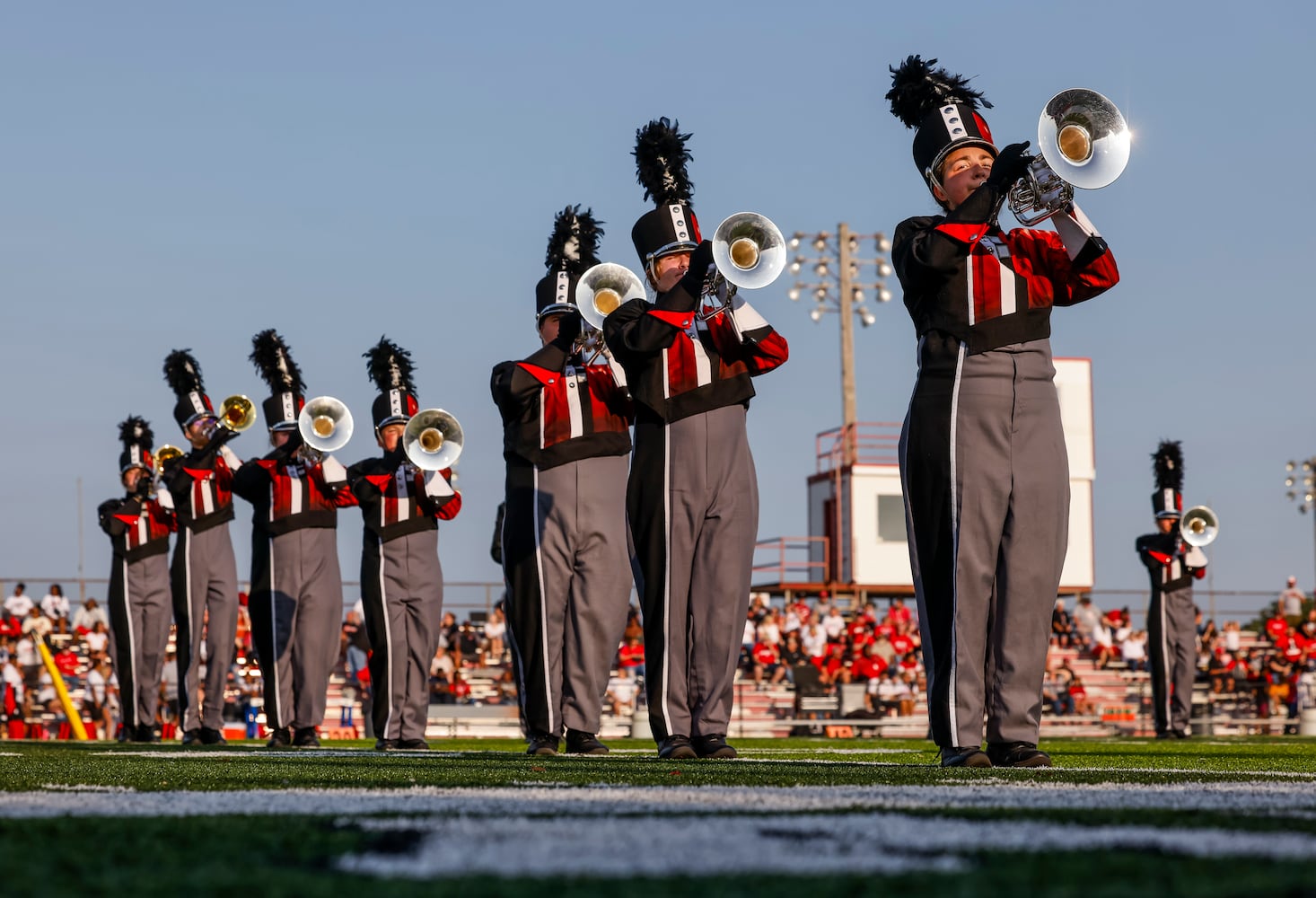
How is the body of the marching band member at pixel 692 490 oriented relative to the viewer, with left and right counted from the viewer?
facing the viewer and to the right of the viewer

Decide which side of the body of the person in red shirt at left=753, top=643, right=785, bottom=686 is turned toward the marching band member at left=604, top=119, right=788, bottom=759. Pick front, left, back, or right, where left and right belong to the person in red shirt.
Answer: front

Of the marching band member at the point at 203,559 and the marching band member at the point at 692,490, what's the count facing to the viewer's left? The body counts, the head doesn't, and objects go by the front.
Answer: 0

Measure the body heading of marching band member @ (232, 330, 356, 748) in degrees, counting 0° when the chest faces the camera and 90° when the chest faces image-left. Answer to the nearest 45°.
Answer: approximately 315°

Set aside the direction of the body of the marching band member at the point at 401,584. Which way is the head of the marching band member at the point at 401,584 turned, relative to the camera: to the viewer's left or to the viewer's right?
to the viewer's right

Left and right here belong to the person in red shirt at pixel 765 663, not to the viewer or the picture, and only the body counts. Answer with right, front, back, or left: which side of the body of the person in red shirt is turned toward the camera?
front

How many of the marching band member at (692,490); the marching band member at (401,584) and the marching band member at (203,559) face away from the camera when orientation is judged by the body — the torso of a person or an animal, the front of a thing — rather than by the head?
0

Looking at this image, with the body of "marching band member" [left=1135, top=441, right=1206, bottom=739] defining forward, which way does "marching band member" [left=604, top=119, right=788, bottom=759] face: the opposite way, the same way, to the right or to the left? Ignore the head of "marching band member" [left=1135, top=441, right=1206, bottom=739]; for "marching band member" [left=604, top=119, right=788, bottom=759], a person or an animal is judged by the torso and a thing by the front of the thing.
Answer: the same way

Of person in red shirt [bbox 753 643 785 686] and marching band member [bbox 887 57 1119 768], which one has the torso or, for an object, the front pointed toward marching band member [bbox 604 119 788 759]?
the person in red shirt

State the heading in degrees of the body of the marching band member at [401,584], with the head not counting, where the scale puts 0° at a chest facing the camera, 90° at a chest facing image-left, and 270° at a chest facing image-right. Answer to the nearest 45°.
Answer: approximately 315°

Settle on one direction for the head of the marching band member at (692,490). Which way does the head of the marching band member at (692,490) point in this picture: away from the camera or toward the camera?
toward the camera

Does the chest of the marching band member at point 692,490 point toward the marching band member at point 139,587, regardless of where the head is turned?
no

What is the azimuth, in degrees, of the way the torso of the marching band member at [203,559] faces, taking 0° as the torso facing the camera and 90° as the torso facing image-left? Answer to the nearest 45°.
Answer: approximately 315°

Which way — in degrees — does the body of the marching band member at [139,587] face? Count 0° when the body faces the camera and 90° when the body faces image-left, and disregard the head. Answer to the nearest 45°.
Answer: approximately 315°
